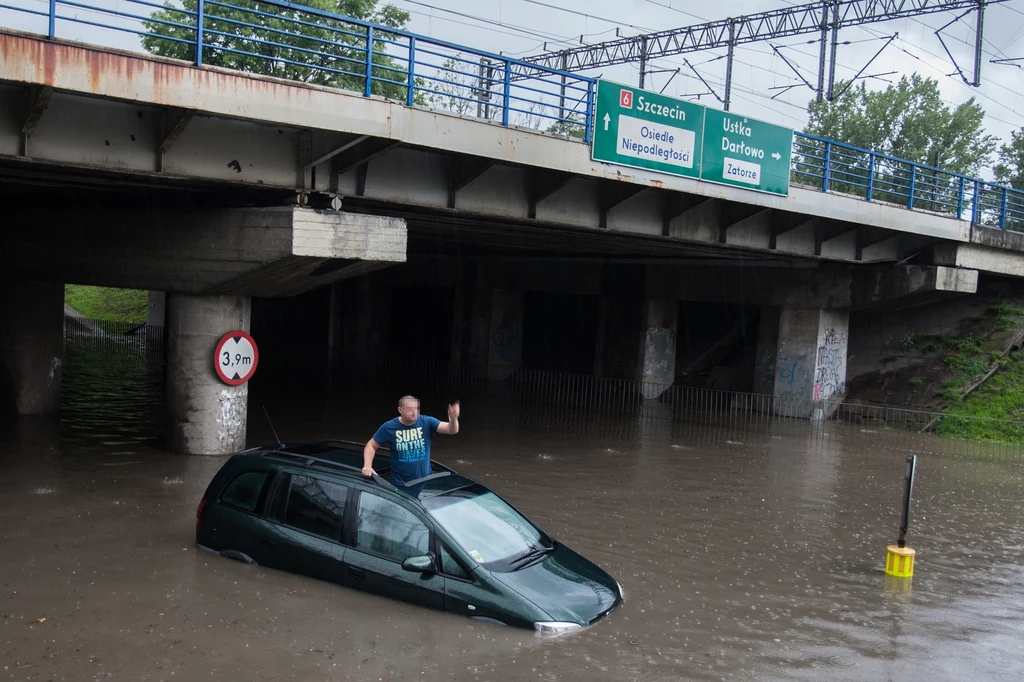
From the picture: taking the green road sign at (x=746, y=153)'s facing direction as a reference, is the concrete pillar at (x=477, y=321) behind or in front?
behind

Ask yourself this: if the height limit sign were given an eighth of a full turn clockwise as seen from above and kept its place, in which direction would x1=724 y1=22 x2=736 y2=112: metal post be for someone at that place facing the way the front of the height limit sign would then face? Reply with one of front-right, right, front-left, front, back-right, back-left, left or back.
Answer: back-left

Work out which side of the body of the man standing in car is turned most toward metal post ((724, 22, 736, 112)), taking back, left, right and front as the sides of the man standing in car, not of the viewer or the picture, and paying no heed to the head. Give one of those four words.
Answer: back

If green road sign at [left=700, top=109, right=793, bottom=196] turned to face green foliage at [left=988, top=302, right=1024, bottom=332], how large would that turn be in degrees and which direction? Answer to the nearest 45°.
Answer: approximately 90° to its left

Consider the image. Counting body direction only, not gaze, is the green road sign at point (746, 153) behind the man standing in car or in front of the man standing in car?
behind

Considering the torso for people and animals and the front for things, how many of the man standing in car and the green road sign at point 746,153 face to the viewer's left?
0

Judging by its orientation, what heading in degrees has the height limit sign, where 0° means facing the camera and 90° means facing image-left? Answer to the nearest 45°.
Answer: approximately 315°

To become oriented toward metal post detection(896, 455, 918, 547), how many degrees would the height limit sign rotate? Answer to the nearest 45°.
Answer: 0° — it already faces it

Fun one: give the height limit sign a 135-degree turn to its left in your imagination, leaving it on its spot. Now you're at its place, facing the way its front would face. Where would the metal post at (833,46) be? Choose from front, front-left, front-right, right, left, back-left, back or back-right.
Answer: front-right

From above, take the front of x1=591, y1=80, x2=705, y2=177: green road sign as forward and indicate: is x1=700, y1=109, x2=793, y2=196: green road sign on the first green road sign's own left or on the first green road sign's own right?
on the first green road sign's own left

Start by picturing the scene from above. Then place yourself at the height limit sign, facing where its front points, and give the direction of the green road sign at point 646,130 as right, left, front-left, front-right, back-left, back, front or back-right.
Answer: front-left

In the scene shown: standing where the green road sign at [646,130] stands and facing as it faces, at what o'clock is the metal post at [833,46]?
The metal post is roughly at 8 o'clock from the green road sign.

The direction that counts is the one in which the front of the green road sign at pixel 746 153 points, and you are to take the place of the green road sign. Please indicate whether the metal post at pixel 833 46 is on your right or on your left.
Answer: on your left

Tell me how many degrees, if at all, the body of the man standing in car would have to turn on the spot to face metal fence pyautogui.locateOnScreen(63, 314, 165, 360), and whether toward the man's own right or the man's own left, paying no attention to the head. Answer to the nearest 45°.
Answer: approximately 180°

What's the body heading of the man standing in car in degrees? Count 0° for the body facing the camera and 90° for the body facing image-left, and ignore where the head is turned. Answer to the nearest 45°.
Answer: approximately 0°
